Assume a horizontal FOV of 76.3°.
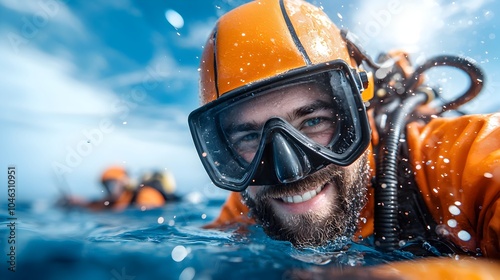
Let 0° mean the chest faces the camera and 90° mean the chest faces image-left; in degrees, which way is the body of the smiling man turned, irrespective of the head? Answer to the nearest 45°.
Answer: approximately 0°
